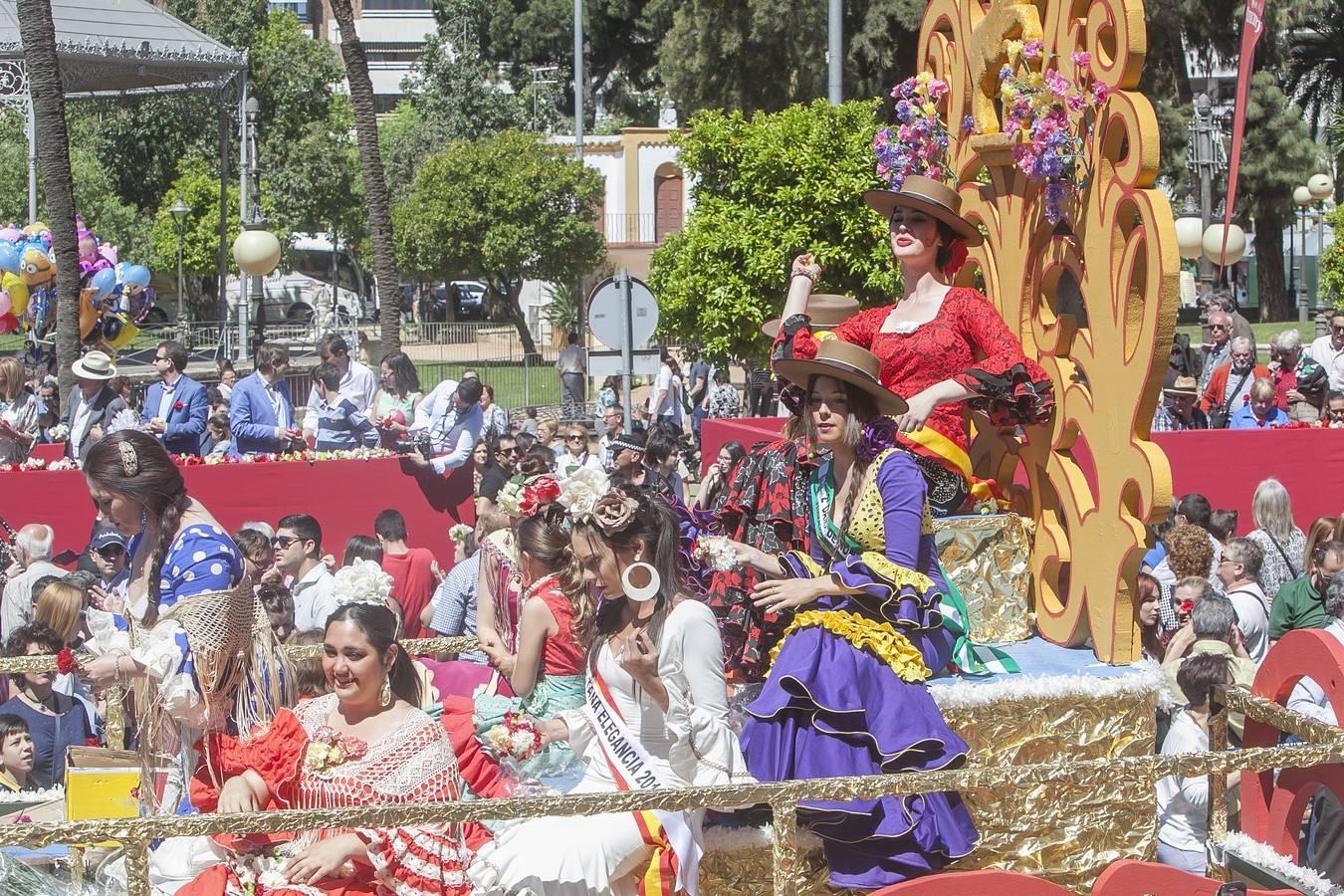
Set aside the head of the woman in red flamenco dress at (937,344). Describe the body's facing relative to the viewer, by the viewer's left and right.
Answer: facing the viewer and to the left of the viewer

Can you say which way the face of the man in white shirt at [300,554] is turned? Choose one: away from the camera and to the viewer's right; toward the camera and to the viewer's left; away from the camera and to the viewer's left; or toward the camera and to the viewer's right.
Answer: toward the camera and to the viewer's left

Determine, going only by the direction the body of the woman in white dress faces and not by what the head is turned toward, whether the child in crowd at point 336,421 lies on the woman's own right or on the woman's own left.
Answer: on the woman's own right

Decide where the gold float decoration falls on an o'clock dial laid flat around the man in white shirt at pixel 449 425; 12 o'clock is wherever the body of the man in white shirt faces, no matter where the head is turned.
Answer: The gold float decoration is roughly at 10 o'clock from the man in white shirt.

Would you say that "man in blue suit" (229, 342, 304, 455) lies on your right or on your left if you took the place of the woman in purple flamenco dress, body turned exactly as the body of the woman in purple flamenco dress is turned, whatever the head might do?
on your right

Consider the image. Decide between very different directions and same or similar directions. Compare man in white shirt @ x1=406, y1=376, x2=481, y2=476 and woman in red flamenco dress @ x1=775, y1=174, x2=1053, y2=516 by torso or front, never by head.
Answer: same or similar directions

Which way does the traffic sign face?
away from the camera

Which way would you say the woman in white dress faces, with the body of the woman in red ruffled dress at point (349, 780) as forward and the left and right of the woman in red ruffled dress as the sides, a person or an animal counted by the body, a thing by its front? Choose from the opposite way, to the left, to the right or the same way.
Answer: the same way

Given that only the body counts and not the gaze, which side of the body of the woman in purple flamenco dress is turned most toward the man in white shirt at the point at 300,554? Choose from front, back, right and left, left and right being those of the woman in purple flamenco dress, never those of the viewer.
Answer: right

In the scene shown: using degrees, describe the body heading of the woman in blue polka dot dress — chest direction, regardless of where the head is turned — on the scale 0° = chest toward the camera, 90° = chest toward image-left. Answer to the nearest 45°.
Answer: approximately 90°

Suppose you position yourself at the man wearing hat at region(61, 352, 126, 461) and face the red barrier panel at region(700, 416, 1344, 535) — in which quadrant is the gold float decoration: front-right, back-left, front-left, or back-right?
front-right

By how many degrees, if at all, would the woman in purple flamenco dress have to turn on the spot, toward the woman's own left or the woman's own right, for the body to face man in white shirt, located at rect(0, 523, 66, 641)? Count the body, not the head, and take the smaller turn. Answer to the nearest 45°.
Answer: approximately 90° to the woman's own right

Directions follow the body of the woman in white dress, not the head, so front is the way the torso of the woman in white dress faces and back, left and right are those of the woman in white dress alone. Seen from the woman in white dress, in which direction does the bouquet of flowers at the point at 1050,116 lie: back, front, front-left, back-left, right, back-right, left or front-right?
back

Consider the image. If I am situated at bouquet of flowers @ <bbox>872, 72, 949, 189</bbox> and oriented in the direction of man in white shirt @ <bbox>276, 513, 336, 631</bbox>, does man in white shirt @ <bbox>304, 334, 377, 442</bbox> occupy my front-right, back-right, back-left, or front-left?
front-right

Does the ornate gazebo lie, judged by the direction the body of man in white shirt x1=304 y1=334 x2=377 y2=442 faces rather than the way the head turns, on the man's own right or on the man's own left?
on the man's own right

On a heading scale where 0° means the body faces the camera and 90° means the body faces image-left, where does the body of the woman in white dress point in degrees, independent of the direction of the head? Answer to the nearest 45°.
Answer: approximately 45°

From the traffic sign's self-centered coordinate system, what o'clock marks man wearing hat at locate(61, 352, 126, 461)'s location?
The man wearing hat is roughly at 9 o'clock from the traffic sign.

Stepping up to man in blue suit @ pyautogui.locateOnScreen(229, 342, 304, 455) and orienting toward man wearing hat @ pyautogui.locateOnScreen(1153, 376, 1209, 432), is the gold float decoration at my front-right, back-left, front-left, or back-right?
front-right

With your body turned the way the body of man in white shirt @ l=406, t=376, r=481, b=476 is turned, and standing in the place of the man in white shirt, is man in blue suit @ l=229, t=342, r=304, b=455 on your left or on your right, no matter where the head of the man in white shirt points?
on your right
